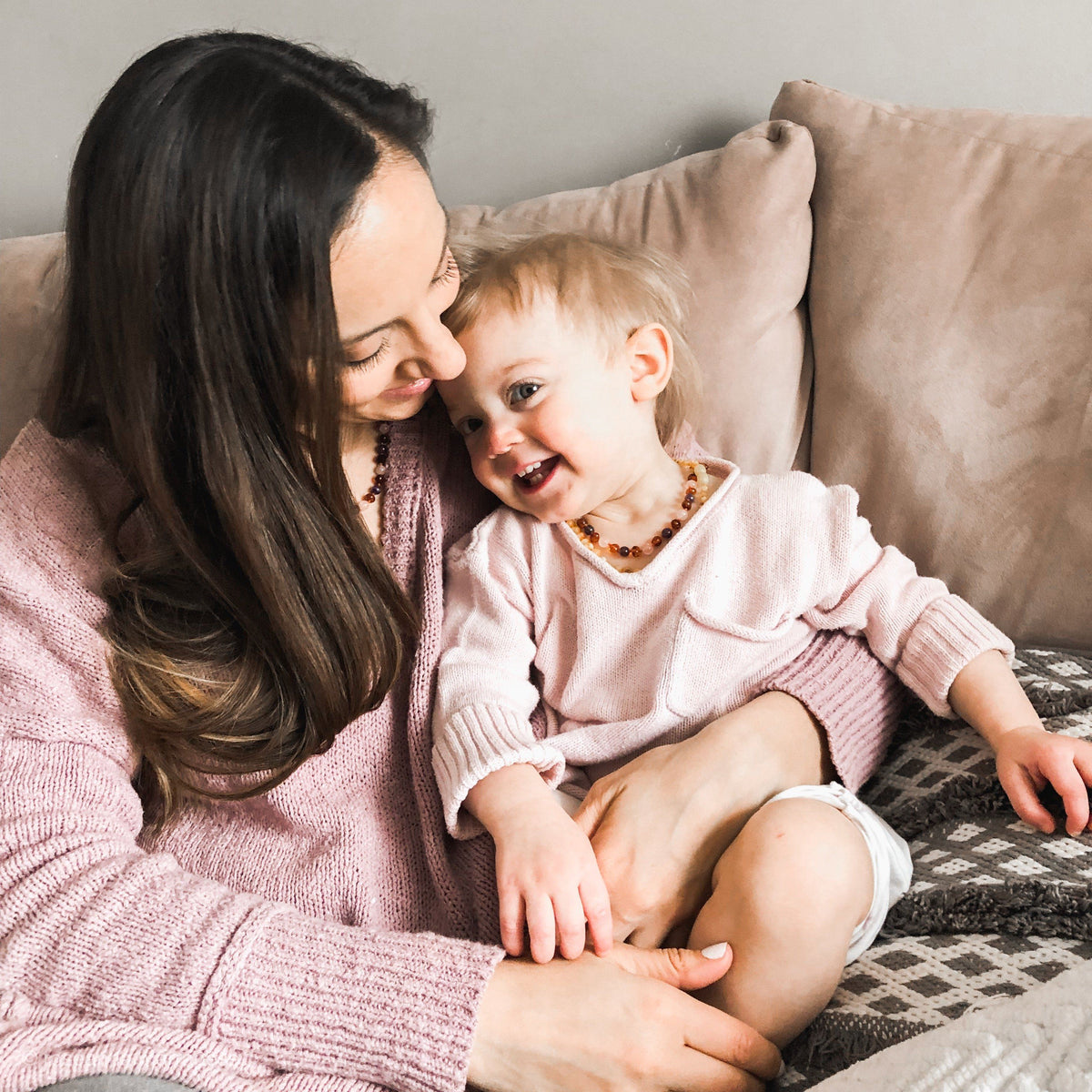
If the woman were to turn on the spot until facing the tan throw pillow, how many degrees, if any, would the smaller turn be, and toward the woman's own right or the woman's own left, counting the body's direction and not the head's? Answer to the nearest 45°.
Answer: approximately 90° to the woman's own left

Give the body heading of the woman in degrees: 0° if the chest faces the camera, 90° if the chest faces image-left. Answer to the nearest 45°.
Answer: approximately 315°

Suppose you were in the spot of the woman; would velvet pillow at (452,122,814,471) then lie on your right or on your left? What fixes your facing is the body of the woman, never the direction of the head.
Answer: on your left

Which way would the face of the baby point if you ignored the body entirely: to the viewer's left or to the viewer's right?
to the viewer's left
